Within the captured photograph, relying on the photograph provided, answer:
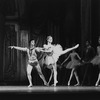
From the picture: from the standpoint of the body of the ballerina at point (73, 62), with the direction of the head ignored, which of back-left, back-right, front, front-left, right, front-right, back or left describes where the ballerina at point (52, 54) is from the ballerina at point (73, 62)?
front

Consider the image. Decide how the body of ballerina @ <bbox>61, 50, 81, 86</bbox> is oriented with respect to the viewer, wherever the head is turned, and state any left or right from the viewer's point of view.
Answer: facing the viewer and to the left of the viewer
